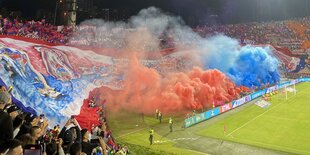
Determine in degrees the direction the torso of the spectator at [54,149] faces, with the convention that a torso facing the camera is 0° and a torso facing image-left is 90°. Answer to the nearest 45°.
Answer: approximately 225°

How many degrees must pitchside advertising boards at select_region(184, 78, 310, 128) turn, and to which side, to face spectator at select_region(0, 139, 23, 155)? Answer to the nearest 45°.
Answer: approximately 45° to its right
